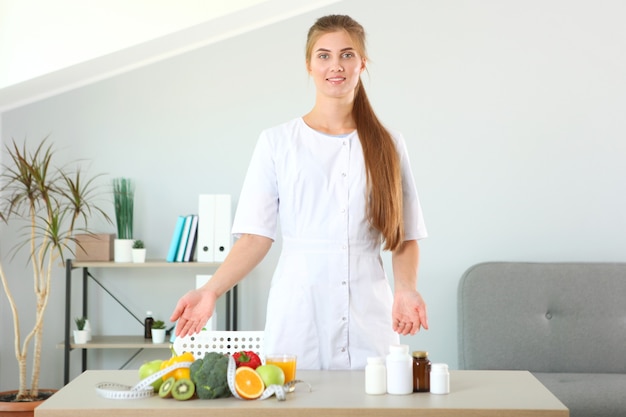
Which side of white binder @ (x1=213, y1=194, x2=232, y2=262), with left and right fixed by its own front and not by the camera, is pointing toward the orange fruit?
front

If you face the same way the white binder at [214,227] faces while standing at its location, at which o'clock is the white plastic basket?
The white plastic basket is roughly at 12 o'clock from the white binder.

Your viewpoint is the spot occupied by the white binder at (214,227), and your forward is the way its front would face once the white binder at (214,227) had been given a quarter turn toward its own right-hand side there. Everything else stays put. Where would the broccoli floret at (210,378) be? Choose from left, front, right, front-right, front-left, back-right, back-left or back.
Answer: left

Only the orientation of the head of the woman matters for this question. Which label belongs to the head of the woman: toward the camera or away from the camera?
toward the camera

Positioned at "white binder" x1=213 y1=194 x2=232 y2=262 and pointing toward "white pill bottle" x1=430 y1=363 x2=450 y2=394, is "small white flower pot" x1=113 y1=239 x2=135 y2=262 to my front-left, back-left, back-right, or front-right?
back-right

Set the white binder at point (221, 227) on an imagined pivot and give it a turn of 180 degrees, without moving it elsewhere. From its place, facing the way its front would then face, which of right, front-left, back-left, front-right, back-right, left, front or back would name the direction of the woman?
back

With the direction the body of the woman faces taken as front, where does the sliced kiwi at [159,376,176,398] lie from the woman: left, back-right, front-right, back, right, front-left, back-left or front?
front-right

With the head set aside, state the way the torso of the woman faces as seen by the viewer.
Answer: toward the camera

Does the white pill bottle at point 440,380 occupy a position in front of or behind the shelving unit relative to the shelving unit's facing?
in front

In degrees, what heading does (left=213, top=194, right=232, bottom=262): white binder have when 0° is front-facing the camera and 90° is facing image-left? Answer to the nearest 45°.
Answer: approximately 0°

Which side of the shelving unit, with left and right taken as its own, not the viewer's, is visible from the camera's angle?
front

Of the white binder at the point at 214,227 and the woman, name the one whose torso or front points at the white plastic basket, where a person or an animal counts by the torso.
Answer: the white binder

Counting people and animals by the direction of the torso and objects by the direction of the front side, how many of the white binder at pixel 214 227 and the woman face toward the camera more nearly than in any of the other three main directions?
2

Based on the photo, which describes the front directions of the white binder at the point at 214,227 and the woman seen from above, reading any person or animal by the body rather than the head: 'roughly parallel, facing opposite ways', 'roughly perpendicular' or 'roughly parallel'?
roughly parallel

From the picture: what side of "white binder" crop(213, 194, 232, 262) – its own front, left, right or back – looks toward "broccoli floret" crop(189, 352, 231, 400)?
front
